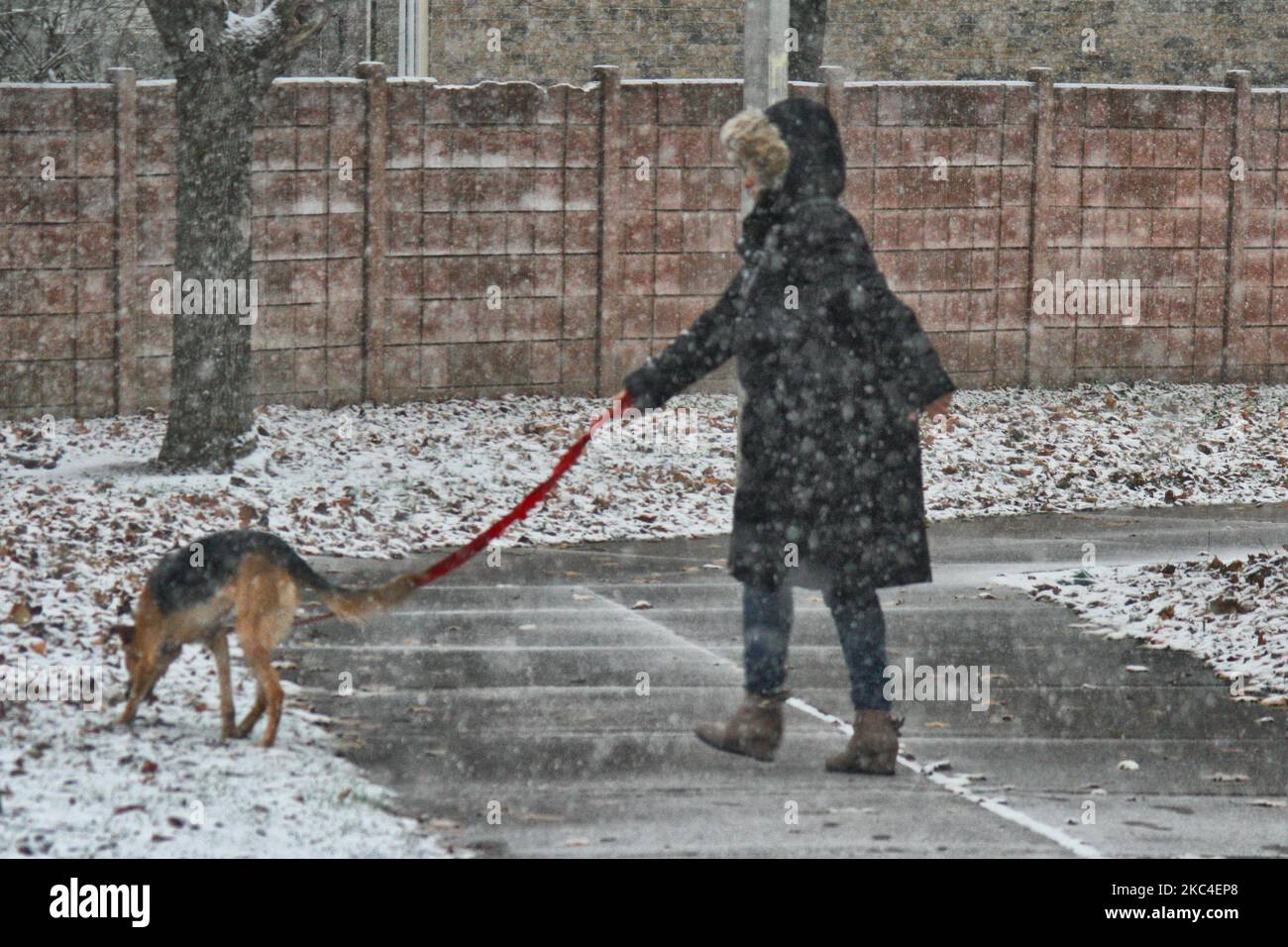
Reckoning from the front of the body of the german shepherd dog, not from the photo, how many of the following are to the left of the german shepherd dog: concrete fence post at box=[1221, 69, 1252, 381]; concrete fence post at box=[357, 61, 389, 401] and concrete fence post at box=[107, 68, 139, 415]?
0

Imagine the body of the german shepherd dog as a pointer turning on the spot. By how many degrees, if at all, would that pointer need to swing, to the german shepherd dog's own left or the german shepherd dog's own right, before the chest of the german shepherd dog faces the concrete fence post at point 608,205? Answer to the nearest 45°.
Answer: approximately 90° to the german shepherd dog's own right

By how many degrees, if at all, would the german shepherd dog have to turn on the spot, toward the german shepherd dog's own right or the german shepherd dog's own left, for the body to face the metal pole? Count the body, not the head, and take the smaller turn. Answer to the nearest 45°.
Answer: approximately 135° to the german shepherd dog's own right

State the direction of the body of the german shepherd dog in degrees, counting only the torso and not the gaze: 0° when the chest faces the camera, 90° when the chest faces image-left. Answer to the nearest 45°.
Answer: approximately 90°

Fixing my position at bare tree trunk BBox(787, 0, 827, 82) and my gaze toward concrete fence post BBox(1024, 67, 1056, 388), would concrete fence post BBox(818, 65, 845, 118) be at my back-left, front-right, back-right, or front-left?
front-right

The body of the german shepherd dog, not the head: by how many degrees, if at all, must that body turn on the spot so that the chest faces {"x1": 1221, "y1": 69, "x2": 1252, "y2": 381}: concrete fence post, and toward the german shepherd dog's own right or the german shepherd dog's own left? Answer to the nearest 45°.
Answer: approximately 135° to the german shepherd dog's own right

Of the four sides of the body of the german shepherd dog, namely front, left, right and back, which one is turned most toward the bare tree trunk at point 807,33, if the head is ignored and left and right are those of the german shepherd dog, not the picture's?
right

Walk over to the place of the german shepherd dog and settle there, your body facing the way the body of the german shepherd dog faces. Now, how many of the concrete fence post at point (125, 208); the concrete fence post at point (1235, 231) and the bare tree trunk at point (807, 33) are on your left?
0

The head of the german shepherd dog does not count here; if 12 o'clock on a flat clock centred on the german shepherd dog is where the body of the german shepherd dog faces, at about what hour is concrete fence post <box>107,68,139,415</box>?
The concrete fence post is roughly at 3 o'clock from the german shepherd dog.

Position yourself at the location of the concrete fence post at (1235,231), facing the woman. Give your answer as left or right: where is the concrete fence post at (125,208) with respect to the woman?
right

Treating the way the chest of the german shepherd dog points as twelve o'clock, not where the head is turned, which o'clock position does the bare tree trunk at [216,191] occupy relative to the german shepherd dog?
The bare tree trunk is roughly at 3 o'clock from the german shepherd dog.

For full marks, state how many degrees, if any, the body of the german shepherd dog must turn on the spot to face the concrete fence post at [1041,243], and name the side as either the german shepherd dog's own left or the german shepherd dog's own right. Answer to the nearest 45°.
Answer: approximately 135° to the german shepherd dog's own right

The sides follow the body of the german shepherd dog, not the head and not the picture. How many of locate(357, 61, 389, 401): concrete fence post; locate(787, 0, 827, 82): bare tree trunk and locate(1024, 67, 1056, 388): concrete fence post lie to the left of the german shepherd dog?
0

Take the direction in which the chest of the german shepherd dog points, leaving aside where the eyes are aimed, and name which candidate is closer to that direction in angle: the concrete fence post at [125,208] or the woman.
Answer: the concrete fence post

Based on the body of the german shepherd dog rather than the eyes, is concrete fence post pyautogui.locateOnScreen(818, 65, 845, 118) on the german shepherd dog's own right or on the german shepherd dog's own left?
on the german shepherd dog's own right
